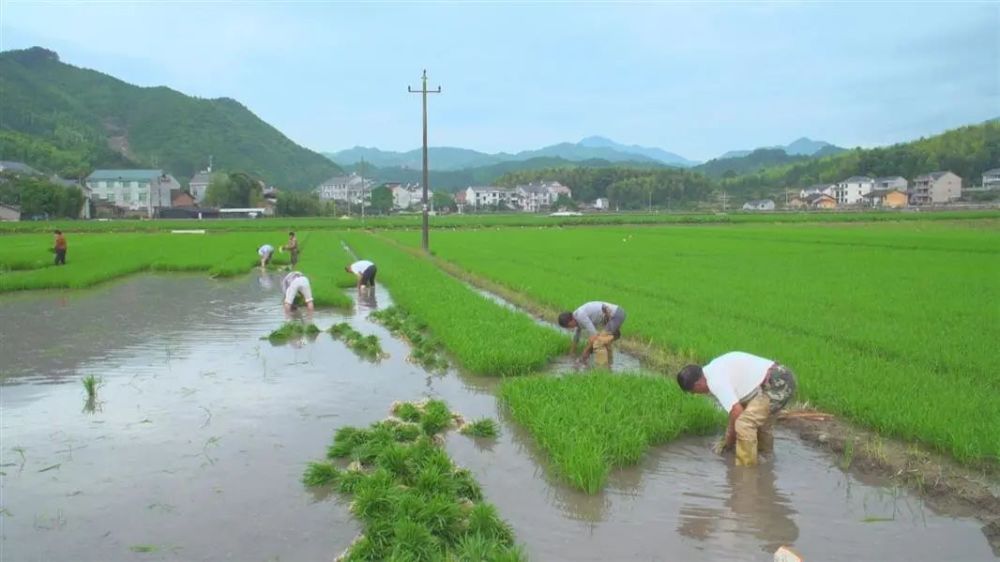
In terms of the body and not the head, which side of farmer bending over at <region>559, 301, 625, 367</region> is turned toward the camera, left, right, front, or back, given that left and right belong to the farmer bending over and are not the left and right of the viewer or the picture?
left

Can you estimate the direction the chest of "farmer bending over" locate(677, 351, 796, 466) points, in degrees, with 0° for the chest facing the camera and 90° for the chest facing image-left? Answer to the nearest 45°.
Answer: approximately 90°

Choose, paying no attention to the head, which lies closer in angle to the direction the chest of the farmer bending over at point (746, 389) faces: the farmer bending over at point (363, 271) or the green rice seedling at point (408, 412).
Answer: the green rice seedling

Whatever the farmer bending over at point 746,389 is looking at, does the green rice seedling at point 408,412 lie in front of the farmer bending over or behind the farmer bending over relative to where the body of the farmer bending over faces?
in front

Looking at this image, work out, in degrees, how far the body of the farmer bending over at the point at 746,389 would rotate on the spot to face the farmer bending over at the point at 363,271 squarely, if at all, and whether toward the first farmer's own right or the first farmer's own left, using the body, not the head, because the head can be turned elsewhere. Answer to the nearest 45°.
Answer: approximately 45° to the first farmer's own right

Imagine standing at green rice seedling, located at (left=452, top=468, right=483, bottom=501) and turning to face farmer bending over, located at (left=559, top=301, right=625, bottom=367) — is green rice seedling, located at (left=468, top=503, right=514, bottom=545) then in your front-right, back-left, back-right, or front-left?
back-right

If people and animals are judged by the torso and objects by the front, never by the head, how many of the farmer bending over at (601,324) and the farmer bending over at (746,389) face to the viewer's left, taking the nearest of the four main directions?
2

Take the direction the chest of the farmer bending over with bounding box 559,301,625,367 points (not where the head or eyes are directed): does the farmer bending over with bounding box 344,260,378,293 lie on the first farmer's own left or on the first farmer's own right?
on the first farmer's own right

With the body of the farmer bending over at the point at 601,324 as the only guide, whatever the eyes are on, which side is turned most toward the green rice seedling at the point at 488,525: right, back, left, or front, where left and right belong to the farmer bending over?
left

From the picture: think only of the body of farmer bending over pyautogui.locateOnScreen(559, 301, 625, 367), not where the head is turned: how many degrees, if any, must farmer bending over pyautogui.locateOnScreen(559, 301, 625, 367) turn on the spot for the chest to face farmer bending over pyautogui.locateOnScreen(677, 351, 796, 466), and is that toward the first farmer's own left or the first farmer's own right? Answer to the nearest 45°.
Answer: approximately 90° to the first farmer's own left

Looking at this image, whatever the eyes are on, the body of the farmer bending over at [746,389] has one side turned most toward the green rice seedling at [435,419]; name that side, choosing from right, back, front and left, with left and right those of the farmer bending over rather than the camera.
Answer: front
